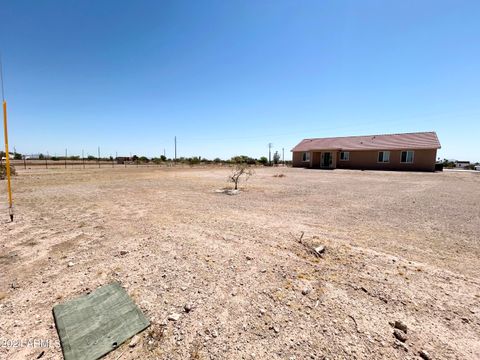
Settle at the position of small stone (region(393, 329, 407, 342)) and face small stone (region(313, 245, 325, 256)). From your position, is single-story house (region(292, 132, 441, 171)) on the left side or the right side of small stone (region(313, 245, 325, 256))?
right

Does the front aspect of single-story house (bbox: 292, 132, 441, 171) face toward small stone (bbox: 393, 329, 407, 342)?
yes

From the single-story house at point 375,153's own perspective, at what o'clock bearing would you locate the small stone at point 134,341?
The small stone is roughly at 12 o'clock from the single-story house.

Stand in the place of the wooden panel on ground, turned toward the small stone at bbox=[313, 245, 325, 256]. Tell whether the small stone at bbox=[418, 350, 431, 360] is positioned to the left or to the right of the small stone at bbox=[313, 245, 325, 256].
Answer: right

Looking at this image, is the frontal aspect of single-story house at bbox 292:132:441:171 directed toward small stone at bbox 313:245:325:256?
yes

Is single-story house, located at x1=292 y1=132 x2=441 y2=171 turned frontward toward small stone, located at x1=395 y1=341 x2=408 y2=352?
yes

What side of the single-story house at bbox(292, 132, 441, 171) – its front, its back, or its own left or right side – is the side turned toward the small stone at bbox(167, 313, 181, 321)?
front

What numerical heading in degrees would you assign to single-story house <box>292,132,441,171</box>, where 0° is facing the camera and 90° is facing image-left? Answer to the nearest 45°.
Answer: approximately 0°

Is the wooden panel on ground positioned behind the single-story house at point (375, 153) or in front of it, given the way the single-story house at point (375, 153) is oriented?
in front
